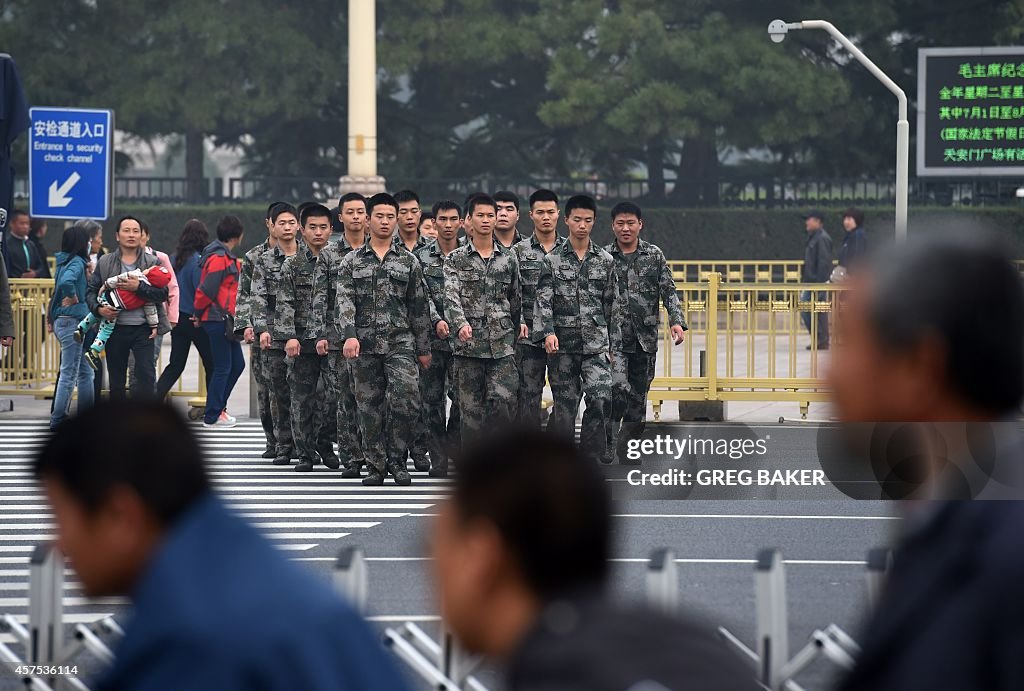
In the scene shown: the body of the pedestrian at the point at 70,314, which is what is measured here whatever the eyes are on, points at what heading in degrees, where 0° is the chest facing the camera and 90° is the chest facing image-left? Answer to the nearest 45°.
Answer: approximately 270°

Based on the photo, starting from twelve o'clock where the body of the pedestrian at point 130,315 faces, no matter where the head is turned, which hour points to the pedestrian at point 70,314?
the pedestrian at point 70,314 is roughly at 4 o'clock from the pedestrian at point 130,315.

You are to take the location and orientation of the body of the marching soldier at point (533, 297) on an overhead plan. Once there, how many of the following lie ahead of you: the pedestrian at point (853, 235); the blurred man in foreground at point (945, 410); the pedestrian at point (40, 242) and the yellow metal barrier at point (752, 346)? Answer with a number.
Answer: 1

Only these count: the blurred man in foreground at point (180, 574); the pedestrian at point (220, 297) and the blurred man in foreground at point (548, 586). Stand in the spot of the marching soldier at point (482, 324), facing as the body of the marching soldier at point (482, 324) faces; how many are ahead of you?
2

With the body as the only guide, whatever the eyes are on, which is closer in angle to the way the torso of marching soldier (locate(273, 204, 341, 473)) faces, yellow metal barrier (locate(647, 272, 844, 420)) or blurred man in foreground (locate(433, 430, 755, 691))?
the blurred man in foreground

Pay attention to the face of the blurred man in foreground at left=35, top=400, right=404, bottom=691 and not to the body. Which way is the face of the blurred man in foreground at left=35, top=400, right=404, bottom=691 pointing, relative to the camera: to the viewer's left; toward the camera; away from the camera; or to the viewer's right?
to the viewer's left

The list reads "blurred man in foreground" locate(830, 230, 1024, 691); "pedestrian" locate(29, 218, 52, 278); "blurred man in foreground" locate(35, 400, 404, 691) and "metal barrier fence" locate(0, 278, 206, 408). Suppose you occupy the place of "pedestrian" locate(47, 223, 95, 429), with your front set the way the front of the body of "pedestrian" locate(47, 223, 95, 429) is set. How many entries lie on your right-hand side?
2

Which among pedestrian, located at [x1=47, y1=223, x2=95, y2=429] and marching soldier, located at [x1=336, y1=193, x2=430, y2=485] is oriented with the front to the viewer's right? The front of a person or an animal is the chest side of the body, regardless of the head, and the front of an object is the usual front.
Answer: the pedestrian

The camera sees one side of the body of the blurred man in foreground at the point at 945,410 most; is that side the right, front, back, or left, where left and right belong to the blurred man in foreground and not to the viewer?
left
